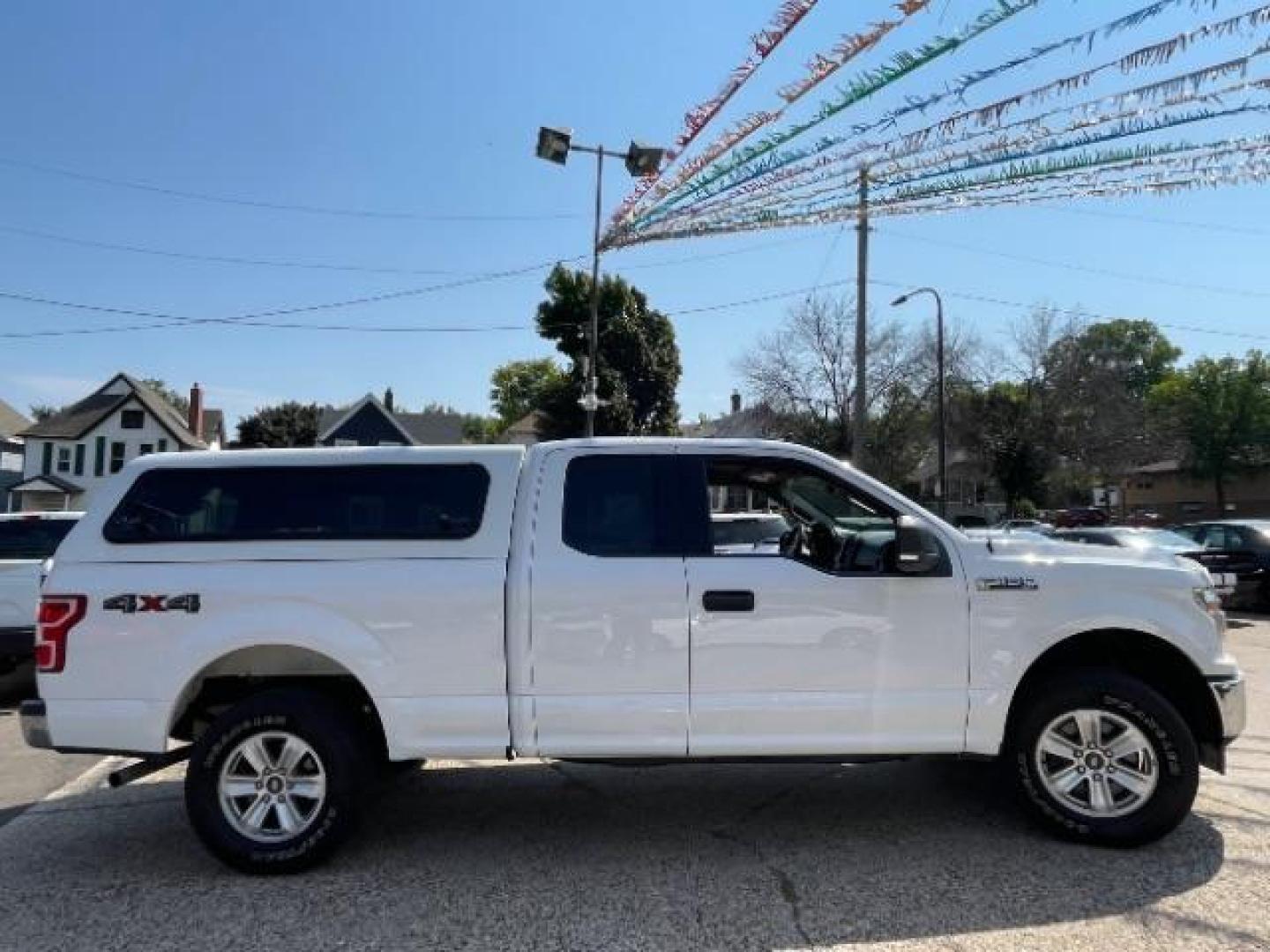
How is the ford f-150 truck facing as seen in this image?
to the viewer's right

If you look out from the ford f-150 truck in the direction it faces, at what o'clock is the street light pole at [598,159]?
The street light pole is roughly at 9 o'clock from the ford f-150 truck.

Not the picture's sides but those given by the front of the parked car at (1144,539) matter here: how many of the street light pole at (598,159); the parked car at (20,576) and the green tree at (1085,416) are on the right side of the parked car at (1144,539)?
2

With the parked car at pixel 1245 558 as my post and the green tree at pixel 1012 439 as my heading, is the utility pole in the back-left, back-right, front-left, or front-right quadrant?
front-left

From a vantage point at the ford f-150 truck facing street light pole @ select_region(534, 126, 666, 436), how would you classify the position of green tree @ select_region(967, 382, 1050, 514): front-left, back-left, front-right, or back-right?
front-right

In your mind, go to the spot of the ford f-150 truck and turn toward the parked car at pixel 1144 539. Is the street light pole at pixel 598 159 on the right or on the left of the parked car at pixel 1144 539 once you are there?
left

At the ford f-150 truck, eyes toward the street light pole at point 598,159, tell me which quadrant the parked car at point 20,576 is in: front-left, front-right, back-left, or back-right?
front-left

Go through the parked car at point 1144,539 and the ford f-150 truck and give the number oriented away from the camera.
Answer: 0
